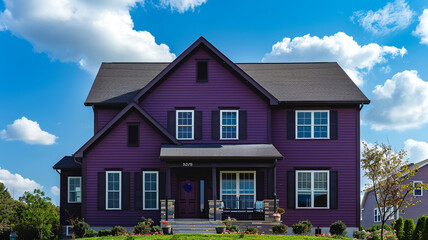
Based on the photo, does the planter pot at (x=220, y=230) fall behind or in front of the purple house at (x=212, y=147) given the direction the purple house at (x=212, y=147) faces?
in front

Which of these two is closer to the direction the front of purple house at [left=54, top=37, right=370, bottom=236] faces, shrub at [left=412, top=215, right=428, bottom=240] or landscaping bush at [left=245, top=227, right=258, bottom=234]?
the landscaping bush

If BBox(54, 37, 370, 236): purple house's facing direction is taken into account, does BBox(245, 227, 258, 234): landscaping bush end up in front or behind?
in front

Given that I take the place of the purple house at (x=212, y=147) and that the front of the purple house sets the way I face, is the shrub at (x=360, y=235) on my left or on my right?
on my left

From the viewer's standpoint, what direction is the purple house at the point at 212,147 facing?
toward the camera
